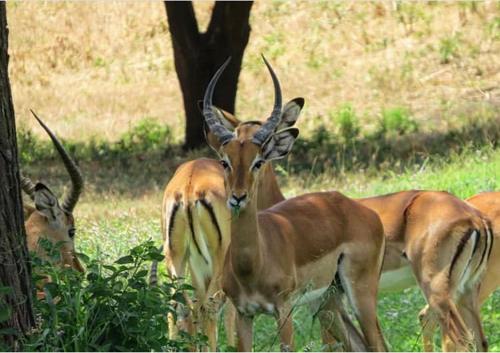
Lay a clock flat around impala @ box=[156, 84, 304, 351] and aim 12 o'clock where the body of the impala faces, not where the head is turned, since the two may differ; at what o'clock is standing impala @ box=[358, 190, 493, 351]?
The standing impala is roughly at 2 o'clock from the impala.

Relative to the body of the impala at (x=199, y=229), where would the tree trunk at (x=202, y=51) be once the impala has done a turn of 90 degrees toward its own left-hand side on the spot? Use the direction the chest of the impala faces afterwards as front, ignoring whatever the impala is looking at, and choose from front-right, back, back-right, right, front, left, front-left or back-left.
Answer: front-right

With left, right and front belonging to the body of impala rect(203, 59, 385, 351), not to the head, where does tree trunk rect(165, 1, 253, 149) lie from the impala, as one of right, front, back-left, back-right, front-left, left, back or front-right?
back-right

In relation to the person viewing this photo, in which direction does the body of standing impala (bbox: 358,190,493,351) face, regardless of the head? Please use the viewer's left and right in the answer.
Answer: facing away from the viewer and to the left of the viewer

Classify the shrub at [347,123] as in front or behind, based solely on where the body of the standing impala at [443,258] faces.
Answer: in front

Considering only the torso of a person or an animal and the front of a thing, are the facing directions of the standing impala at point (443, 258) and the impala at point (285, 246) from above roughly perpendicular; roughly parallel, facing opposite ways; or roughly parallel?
roughly perpendicular

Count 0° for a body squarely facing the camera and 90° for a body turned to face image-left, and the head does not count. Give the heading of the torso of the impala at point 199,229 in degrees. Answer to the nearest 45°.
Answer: approximately 225°

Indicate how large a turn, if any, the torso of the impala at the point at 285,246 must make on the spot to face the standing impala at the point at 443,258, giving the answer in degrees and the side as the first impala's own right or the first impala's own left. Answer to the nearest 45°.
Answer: approximately 180°

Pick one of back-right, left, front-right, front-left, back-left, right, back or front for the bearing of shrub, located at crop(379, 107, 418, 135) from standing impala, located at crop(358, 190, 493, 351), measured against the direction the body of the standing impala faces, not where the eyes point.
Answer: front-right

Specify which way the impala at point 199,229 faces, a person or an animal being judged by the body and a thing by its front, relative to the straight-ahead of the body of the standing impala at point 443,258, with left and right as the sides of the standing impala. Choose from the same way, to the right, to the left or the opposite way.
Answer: to the right

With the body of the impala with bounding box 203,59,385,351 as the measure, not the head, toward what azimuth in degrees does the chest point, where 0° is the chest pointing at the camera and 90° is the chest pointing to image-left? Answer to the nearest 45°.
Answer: approximately 45°

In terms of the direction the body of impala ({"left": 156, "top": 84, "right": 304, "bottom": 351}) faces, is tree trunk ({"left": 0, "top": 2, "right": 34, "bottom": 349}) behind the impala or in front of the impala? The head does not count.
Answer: behind

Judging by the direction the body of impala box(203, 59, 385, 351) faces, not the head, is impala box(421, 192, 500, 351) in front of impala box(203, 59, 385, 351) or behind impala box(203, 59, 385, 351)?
behind
